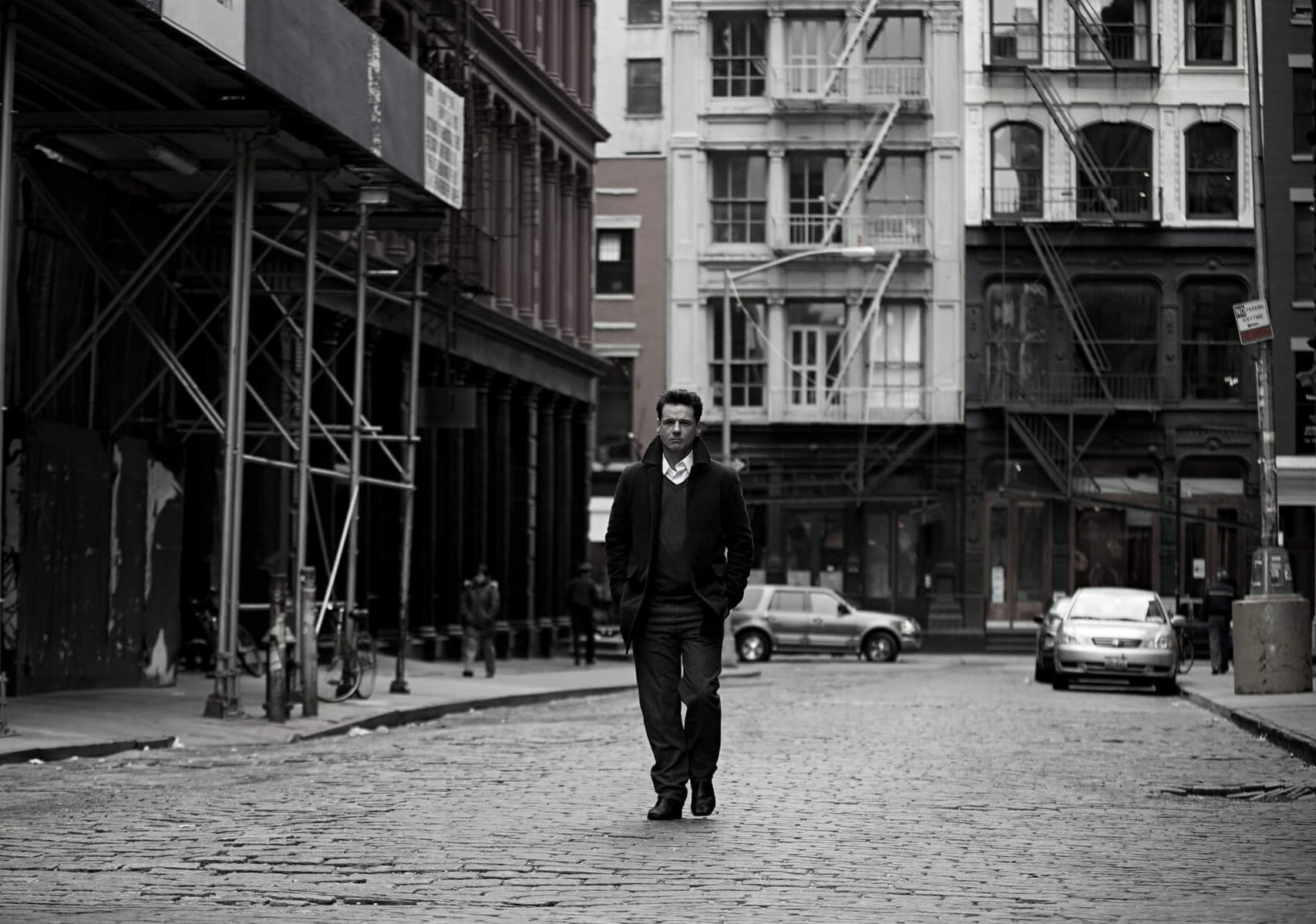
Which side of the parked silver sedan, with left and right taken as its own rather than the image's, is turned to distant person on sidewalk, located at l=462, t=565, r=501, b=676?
right

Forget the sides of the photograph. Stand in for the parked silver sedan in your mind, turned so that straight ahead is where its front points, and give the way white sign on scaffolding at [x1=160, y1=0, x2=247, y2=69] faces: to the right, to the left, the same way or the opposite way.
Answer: to the left

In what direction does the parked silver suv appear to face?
to the viewer's right

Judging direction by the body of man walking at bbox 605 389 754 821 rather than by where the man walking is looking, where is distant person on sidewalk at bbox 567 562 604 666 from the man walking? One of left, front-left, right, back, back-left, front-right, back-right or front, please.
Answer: back

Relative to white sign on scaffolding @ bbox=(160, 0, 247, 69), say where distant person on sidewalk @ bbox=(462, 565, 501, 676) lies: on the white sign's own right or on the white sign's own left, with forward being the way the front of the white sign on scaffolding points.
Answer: on the white sign's own left

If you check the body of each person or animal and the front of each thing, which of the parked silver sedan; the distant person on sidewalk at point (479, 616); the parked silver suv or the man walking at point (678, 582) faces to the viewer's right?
the parked silver suv

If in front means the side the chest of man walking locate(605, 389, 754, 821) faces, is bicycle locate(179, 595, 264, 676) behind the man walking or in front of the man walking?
behind
